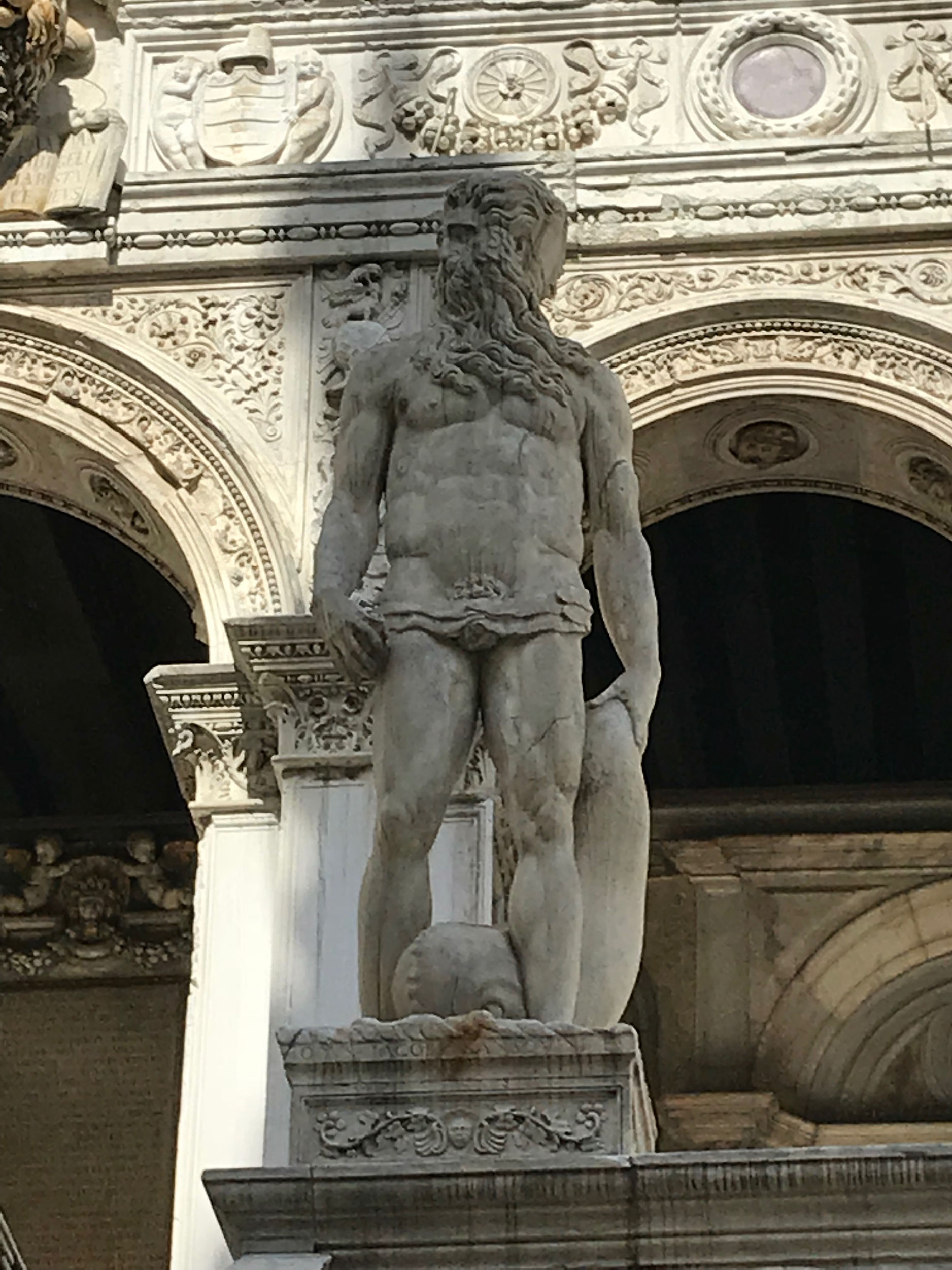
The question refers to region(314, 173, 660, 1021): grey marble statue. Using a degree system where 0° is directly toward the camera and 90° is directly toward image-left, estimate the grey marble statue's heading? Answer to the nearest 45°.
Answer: approximately 0°
